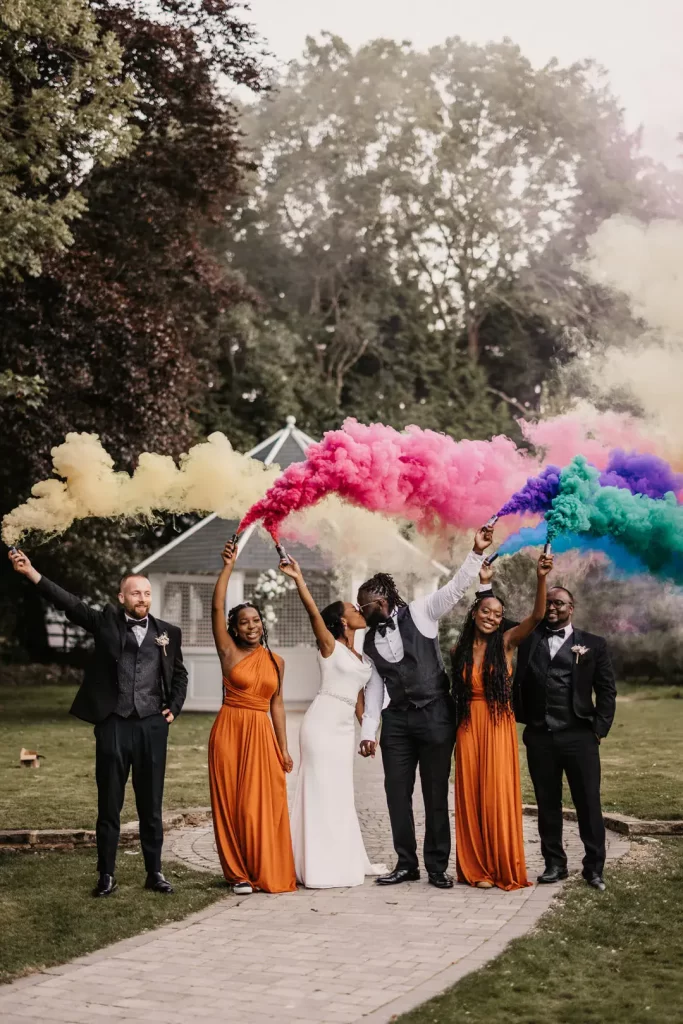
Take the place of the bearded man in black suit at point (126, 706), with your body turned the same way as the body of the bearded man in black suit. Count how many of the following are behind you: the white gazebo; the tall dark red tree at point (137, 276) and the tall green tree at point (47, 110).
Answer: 3

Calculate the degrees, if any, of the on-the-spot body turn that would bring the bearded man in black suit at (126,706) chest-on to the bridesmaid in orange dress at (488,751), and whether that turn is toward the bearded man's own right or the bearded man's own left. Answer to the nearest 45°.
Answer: approximately 90° to the bearded man's own left

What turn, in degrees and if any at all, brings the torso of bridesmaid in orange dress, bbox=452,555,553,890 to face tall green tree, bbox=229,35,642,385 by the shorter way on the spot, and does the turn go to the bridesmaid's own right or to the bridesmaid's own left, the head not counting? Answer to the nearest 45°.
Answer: approximately 180°

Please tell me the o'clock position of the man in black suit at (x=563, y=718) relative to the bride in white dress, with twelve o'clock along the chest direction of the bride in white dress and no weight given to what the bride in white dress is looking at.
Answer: The man in black suit is roughly at 11 o'clock from the bride in white dress.

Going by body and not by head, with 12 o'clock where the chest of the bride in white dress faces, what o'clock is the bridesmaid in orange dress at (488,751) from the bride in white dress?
The bridesmaid in orange dress is roughly at 11 o'clock from the bride in white dress.

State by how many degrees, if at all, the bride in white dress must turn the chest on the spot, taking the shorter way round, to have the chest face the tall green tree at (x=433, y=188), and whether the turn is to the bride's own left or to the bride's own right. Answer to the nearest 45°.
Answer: approximately 135° to the bride's own left

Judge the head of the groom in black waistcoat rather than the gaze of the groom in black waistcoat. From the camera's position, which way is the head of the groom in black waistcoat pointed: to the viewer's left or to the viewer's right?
to the viewer's left

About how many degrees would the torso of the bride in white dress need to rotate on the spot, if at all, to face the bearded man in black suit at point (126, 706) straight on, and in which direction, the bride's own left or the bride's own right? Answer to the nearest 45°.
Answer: approximately 135° to the bride's own right

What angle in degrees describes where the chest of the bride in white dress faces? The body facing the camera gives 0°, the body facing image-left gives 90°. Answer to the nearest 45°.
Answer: approximately 315°
